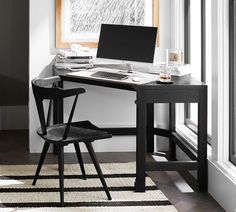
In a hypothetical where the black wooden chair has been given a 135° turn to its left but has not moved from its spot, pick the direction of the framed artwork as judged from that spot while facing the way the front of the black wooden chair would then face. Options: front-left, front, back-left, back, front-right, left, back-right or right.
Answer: right

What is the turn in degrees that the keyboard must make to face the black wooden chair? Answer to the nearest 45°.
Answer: approximately 45° to its left

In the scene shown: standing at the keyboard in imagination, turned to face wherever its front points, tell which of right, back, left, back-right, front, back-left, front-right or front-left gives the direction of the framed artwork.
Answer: back-right

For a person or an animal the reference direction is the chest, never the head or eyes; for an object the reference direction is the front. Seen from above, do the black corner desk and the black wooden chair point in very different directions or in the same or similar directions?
very different directions

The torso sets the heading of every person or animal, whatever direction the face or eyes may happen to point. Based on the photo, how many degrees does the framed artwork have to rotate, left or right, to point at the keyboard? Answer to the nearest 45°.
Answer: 0° — it already faces it

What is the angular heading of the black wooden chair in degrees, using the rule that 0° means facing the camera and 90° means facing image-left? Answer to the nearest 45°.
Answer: approximately 225°

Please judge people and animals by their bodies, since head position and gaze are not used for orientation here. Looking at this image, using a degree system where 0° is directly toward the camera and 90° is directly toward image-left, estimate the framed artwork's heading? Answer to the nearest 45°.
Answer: approximately 0°
